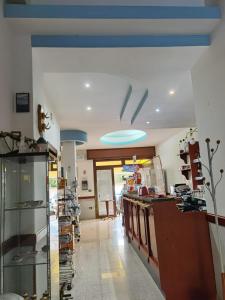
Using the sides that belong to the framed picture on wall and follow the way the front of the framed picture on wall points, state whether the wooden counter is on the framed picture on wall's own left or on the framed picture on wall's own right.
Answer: on the framed picture on wall's own left
